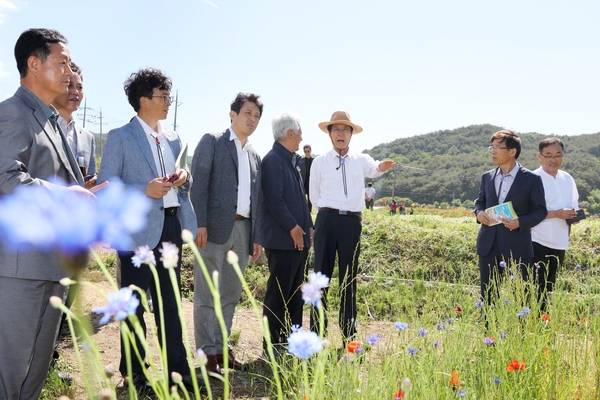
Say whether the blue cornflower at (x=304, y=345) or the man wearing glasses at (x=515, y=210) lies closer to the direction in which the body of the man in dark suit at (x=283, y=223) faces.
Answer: the man wearing glasses

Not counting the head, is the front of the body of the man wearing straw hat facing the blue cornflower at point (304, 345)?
yes

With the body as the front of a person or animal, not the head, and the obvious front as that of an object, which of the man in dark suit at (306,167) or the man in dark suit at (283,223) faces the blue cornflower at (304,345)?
the man in dark suit at (306,167)

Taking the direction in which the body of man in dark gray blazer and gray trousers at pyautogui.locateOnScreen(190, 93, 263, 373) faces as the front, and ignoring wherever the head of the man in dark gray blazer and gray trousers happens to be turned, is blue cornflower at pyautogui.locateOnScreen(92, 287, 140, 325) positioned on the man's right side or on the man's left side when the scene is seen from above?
on the man's right side

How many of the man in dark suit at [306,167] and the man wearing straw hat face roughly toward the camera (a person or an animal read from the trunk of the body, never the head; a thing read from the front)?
2

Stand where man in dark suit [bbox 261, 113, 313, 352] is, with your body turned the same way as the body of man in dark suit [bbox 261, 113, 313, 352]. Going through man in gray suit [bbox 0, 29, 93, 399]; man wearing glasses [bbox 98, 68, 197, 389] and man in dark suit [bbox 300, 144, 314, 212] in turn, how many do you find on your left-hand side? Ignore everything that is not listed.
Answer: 1

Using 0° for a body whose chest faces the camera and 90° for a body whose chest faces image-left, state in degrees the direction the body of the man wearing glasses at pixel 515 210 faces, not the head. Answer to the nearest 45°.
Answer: approximately 45°

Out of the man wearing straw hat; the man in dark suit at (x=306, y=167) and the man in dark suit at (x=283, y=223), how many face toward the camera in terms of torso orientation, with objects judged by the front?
2

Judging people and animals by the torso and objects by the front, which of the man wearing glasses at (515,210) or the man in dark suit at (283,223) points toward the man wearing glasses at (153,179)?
the man wearing glasses at (515,210)

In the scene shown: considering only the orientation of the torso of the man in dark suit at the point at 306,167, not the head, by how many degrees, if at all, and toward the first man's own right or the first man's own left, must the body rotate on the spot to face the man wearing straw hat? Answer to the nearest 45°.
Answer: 0° — they already face them

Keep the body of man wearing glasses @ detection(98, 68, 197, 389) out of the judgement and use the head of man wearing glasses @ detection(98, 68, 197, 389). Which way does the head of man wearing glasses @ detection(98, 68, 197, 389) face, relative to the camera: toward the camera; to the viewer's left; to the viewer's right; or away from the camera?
to the viewer's right

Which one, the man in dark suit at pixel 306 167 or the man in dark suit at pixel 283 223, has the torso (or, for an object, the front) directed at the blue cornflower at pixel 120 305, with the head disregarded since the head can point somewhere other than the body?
the man in dark suit at pixel 306 167
